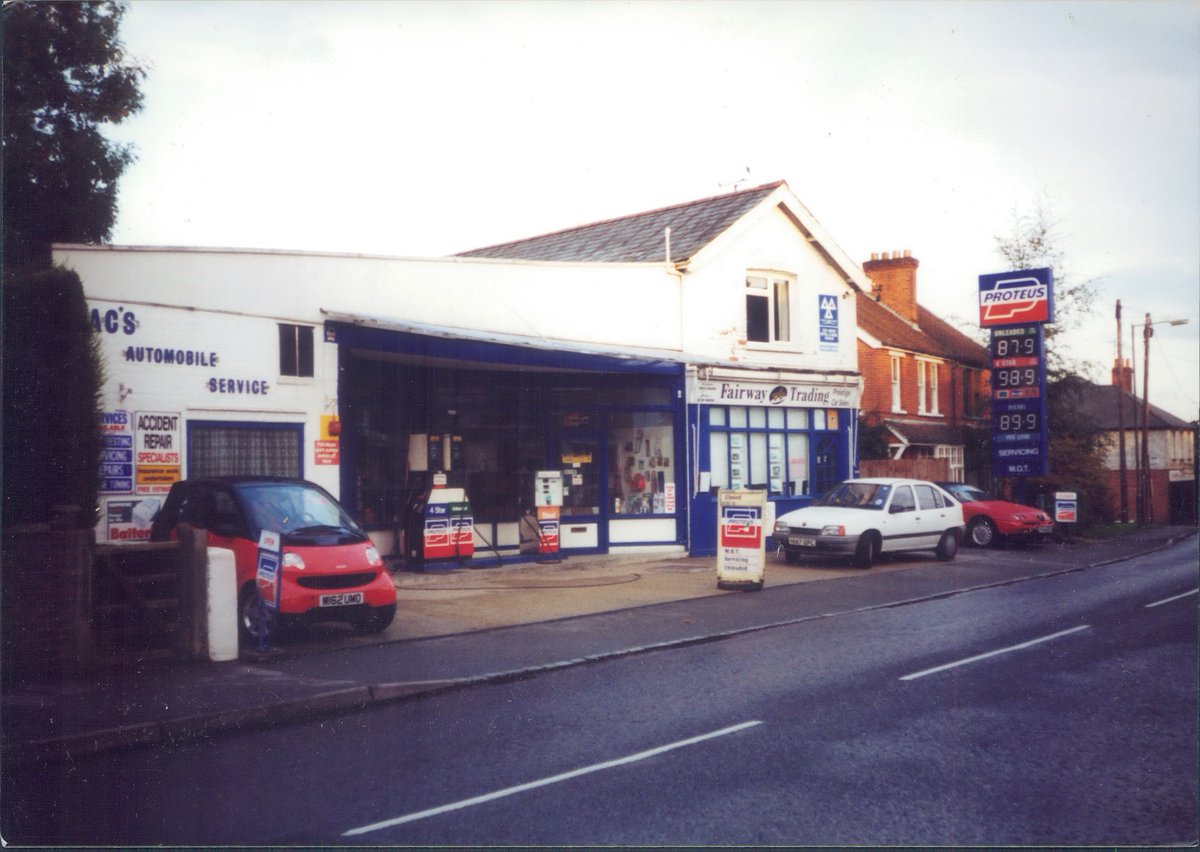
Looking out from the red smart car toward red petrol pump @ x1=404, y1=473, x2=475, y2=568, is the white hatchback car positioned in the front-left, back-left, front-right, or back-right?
front-right

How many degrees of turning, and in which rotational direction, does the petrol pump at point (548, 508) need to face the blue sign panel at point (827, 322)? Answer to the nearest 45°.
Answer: approximately 135° to its left

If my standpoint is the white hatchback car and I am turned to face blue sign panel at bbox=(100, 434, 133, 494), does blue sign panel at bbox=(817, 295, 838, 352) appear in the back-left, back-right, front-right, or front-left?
back-right

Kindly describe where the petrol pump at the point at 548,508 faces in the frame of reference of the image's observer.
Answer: facing the viewer

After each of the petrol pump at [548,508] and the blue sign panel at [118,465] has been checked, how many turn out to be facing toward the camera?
2

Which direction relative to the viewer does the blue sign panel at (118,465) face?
toward the camera

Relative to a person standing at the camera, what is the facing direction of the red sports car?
facing the viewer and to the right of the viewer

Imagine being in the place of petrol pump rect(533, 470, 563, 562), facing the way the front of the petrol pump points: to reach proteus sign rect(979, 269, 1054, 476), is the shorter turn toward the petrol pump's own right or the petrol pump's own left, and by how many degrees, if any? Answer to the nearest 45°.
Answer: approximately 135° to the petrol pump's own left

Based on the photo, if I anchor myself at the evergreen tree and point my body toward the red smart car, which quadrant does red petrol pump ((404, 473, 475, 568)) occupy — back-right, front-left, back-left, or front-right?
front-left
